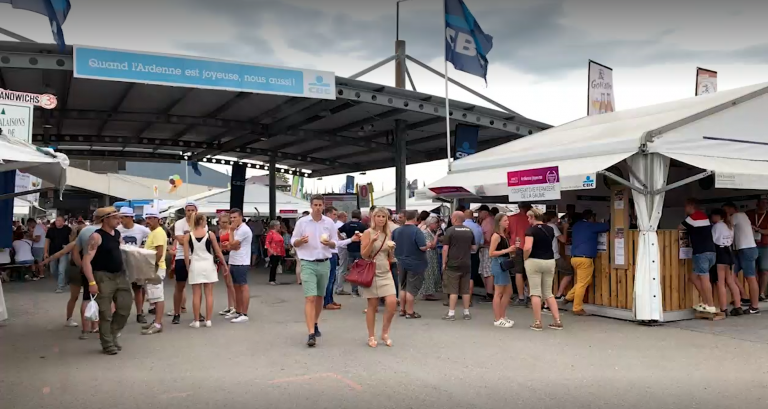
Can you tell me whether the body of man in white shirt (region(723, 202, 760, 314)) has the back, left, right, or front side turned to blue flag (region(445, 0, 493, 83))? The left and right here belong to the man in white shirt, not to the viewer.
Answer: front

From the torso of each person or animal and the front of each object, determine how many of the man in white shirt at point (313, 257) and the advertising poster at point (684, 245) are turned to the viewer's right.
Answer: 0

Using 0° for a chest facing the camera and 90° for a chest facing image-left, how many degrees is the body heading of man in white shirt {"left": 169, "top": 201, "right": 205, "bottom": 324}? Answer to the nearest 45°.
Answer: approximately 315°

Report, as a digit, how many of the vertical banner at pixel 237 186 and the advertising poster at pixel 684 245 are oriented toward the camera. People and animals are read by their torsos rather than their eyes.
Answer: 2

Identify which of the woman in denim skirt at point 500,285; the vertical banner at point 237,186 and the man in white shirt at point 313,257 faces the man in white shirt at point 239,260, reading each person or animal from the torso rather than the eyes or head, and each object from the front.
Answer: the vertical banner

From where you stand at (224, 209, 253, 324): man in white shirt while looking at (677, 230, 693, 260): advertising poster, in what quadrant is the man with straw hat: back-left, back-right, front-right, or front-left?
back-right

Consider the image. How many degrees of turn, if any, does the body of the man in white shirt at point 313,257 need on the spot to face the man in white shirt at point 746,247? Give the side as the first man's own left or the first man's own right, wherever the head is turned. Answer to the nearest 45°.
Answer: approximately 90° to the first man's own left

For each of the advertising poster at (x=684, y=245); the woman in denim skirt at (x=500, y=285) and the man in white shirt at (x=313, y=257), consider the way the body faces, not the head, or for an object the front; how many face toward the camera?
2

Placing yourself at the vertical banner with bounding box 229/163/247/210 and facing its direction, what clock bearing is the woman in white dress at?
The woman in white dress is roughly at 12 o'clock from the vertical banner.

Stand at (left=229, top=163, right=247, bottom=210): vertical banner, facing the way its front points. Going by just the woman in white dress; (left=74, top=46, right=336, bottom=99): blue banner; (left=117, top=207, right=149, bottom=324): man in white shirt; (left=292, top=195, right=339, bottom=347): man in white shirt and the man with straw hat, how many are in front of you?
5

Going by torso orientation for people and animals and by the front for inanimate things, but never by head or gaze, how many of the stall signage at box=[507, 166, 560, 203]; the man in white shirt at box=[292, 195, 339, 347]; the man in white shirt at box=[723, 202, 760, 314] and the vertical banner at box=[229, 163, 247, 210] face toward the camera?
3
